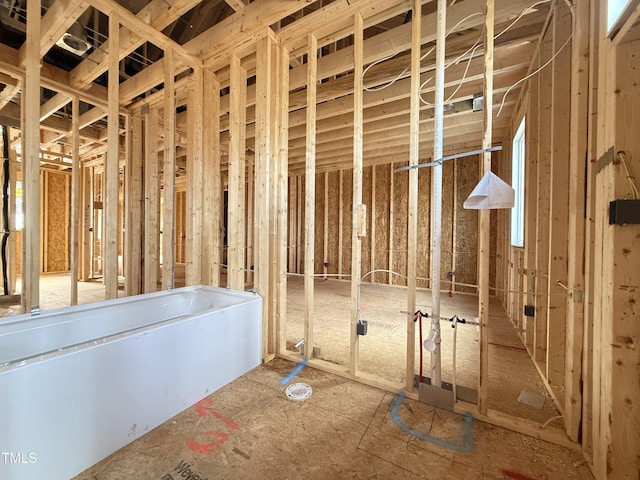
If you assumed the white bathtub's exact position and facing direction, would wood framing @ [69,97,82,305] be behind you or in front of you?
behind

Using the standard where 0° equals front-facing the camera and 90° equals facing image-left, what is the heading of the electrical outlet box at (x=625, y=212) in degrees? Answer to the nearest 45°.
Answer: approximately 90°

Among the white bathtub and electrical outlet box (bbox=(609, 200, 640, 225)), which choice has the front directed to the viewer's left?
the electrical outlet box

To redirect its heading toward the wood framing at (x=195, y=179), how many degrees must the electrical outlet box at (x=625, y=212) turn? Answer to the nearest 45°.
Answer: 0° — it already faces it

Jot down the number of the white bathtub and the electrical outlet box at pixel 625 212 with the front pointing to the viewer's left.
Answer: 1

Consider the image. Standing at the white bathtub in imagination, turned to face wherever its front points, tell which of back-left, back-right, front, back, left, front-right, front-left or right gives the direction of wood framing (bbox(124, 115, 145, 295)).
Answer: back-left
